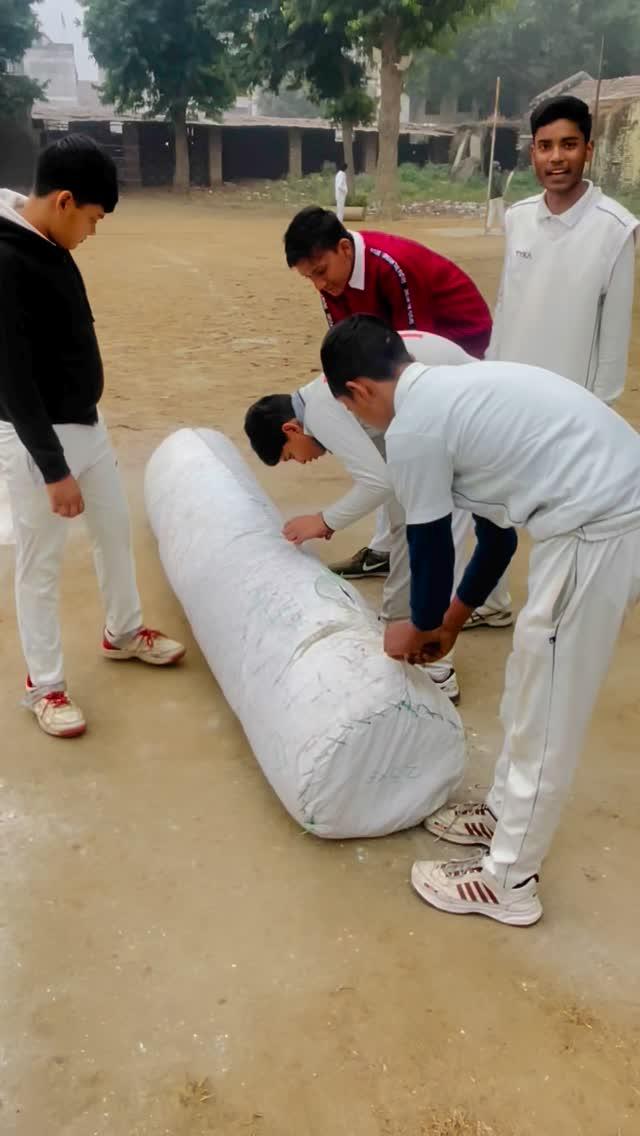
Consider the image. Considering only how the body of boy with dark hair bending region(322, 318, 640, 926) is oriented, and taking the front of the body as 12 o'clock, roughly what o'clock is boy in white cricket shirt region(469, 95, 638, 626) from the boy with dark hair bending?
The boy in white cricket shirt is roughly at 3 o'clock from the boy with dark hair bending.

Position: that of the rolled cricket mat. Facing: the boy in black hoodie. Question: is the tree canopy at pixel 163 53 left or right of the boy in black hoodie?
right

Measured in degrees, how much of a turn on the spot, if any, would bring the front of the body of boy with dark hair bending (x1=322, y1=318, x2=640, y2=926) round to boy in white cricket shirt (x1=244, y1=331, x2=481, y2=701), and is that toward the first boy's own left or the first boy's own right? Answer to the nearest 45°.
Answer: approximately 45° to the first boy's own right

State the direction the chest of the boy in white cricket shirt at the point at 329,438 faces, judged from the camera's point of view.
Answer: to the viewer's left

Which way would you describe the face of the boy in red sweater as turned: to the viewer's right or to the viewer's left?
to the viewer's left

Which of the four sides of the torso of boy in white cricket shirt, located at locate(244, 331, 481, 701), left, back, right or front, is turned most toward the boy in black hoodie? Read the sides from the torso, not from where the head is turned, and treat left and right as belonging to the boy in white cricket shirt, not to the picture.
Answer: front

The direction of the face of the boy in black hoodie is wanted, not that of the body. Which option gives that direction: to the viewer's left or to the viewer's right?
to the viewer's right

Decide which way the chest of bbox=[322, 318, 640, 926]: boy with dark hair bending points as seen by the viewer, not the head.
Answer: to the viewer's left

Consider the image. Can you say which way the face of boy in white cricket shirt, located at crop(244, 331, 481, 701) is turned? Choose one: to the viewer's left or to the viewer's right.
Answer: to the viewer's left

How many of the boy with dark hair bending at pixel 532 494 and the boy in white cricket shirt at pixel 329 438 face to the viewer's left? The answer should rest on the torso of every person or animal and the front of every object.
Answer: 2
